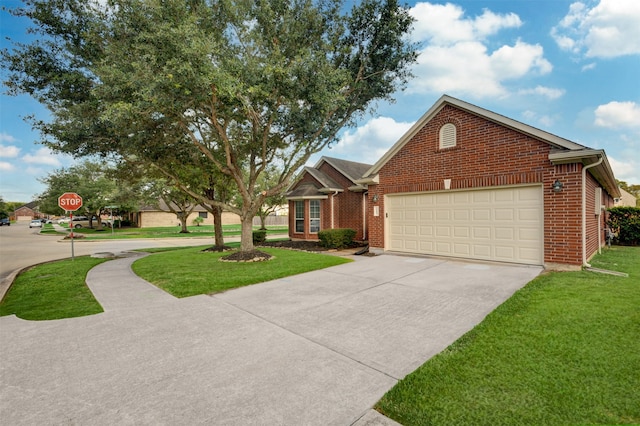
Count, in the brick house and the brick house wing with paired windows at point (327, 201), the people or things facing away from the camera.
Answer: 0

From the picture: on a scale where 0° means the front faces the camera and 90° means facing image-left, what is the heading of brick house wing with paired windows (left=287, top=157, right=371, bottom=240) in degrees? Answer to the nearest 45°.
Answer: approximately 45°

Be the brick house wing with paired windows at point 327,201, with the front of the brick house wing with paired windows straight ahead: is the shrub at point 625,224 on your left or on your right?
on your left

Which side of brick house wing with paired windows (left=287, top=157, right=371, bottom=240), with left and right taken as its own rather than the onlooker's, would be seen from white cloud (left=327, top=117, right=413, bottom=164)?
back

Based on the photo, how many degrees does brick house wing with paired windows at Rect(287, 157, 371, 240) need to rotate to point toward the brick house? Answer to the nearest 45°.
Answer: approximately 90° to its left
